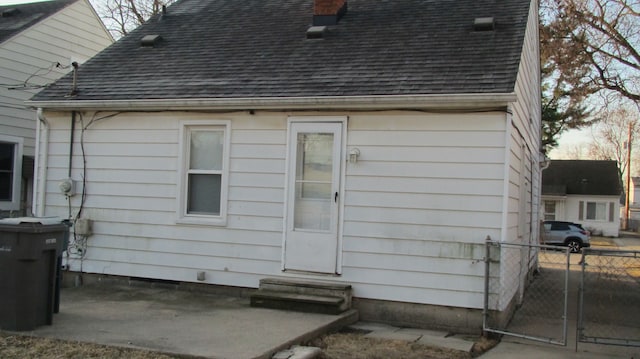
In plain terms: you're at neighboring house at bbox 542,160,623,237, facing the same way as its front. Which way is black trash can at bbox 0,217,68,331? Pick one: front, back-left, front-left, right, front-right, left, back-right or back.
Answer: front

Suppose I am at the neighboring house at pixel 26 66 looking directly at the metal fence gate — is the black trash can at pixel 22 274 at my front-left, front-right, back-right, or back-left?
front-right

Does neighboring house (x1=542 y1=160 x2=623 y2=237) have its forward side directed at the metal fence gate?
yes

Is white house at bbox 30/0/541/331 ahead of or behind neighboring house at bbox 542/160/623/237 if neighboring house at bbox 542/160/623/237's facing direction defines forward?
ahead

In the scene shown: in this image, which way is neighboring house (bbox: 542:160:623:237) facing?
toward the camera

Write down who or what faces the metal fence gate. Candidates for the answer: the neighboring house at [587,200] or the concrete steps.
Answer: the neighboring house

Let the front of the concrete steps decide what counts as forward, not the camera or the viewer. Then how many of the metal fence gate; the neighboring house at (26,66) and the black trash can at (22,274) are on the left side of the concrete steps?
1

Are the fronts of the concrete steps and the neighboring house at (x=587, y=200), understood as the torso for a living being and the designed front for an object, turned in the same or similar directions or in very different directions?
same or similar directions

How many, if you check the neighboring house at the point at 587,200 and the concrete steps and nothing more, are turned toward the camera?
2

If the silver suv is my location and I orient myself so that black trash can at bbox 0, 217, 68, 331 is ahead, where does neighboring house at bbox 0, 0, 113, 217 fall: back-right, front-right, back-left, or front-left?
front-right

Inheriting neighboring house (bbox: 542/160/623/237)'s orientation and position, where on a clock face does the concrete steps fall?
The concrete steps is roughly at 12 o'clock from the neighboring house.

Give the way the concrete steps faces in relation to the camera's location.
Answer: facing the viewer

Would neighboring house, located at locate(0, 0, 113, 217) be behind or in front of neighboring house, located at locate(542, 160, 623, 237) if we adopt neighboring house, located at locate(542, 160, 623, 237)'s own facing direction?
in front

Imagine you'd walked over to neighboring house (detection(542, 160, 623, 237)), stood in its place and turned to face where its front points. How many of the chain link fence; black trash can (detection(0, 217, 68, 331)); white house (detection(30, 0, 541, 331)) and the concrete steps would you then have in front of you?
4

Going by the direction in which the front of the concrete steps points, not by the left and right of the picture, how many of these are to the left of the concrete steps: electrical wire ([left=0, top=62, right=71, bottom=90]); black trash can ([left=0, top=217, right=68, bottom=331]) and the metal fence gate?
1

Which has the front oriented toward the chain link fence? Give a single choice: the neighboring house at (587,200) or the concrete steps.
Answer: the neighboring house
